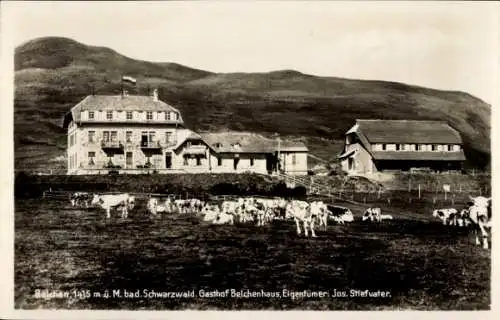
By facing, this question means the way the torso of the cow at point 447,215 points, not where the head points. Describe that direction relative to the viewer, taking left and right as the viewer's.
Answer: facing to the left of the viewer

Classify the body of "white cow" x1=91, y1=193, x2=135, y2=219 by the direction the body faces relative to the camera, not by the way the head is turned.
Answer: to the viewer's left

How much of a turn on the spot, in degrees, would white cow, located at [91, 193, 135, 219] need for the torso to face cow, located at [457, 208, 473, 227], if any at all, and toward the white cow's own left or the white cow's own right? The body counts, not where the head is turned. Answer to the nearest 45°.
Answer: approximately 180°
